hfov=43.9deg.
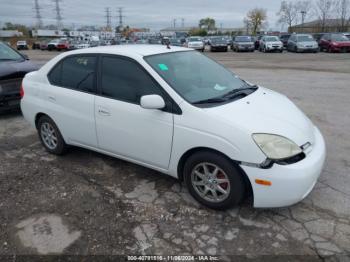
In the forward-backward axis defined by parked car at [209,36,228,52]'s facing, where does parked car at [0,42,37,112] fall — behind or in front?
in front

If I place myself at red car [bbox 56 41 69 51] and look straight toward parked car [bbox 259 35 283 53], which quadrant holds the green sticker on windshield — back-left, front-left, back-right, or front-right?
front-right

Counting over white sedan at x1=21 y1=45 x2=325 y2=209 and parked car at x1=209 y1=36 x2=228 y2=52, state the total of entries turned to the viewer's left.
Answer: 0

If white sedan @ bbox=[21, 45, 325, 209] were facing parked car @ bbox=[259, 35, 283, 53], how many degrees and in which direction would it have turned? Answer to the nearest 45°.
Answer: approximately 135° to its left

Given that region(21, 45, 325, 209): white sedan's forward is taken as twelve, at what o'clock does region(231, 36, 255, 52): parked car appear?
The parked car is roughly at 8 o'clock from the white sedan.

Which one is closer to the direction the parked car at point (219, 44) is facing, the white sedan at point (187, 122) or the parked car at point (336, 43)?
the white sedan

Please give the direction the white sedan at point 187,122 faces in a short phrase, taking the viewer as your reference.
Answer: facing the viewer and to the right of the viewer

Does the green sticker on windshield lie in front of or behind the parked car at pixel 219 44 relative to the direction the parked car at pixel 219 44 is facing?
in front

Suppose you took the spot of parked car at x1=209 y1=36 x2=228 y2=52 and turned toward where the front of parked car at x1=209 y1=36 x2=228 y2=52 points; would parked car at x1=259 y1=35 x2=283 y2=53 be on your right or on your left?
on your left

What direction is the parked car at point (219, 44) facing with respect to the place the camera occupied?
facing the viewer

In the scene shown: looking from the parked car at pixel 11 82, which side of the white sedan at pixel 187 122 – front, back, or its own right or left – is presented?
back
